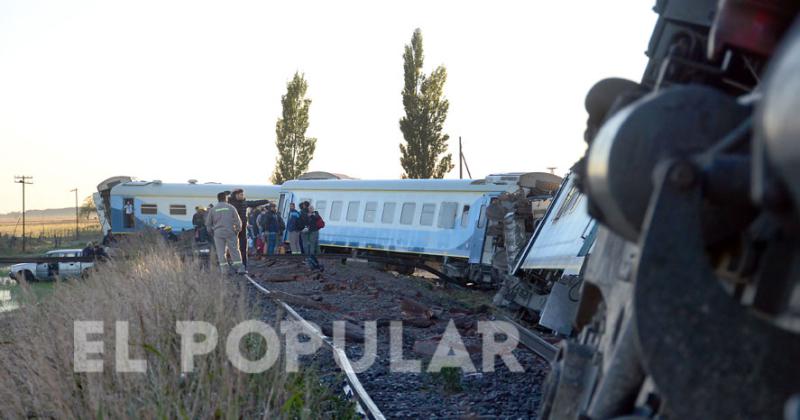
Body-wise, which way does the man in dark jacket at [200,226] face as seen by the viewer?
away from the camera

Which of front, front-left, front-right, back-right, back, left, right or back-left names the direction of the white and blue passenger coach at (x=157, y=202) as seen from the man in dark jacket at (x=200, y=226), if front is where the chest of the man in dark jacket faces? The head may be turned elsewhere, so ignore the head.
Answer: front

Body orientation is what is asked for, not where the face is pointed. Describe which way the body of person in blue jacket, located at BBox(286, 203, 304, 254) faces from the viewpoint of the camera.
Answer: toward the camera

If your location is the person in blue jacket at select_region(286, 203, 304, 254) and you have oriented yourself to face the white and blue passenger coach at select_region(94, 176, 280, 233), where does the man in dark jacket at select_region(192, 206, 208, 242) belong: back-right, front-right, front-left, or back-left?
front-left

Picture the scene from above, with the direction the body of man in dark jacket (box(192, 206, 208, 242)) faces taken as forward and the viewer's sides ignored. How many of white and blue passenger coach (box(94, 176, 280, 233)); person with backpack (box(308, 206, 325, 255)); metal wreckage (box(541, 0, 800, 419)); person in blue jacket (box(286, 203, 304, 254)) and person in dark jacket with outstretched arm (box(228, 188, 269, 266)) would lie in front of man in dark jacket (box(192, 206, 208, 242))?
1

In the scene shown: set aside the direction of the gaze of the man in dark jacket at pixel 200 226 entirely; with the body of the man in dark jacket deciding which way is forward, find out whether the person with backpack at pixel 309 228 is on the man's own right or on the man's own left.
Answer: on the man's own right
